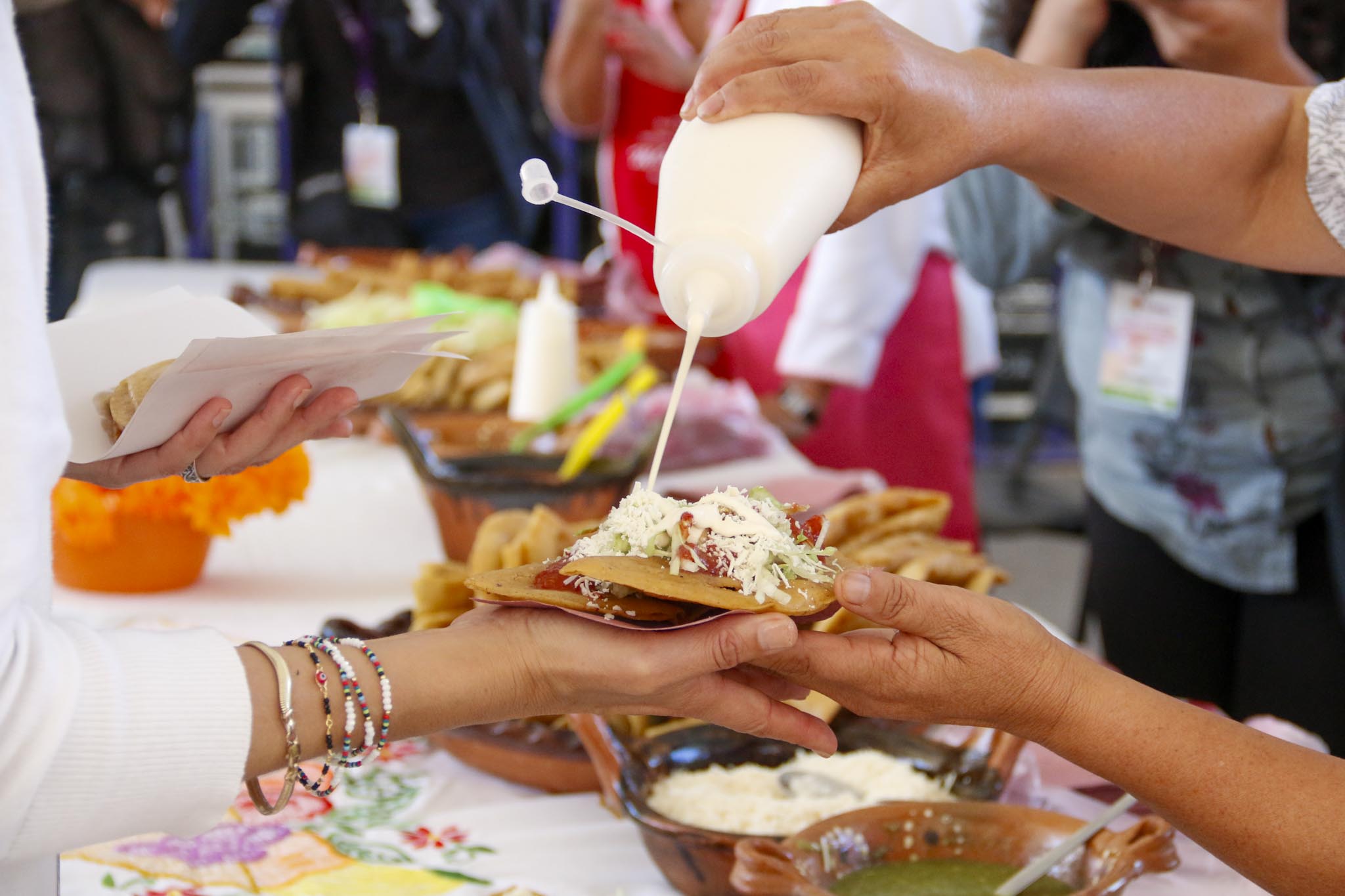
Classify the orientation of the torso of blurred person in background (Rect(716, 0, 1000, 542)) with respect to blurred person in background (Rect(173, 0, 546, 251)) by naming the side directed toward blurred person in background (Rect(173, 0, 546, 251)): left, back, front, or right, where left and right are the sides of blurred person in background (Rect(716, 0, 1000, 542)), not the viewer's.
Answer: right

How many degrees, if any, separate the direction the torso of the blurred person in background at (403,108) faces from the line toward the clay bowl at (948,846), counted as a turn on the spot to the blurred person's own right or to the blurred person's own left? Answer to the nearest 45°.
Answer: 0° — they already face it

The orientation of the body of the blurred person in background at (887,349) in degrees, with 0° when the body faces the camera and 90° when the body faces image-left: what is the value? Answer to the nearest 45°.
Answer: approximately 45°

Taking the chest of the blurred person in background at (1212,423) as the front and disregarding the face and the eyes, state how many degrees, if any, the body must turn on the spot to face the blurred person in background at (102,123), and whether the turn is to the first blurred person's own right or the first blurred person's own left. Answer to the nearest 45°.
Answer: approximately 135° to the first blurred person's own right

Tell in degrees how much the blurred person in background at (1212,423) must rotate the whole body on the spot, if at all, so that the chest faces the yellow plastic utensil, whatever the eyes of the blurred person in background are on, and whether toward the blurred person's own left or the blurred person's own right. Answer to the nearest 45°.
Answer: approximately 45° to the blurred person's own right

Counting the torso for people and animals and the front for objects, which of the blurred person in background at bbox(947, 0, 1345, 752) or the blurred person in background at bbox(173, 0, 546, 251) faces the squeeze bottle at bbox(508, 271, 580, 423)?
the blurred person in background at bbox(173, 0, 546, 251)

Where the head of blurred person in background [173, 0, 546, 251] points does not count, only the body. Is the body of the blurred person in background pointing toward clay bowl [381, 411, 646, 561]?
yes

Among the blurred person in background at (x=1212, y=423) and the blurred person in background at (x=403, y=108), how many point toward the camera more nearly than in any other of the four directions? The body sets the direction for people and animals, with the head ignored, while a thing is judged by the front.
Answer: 2

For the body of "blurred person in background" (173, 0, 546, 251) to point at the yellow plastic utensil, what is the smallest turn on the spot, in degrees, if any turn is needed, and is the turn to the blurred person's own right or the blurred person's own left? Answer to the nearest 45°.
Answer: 0° — they already face it

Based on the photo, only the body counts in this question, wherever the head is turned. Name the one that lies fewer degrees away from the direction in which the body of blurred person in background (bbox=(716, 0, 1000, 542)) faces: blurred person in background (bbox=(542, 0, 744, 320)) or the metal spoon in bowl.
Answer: the metal spoon in bowl
